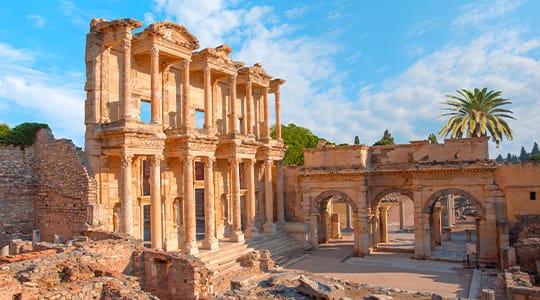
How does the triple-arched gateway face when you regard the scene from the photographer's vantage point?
facing the viewer and to the left of the viewer

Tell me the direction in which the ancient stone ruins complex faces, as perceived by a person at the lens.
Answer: facing the viewer and to the right of the viewer
